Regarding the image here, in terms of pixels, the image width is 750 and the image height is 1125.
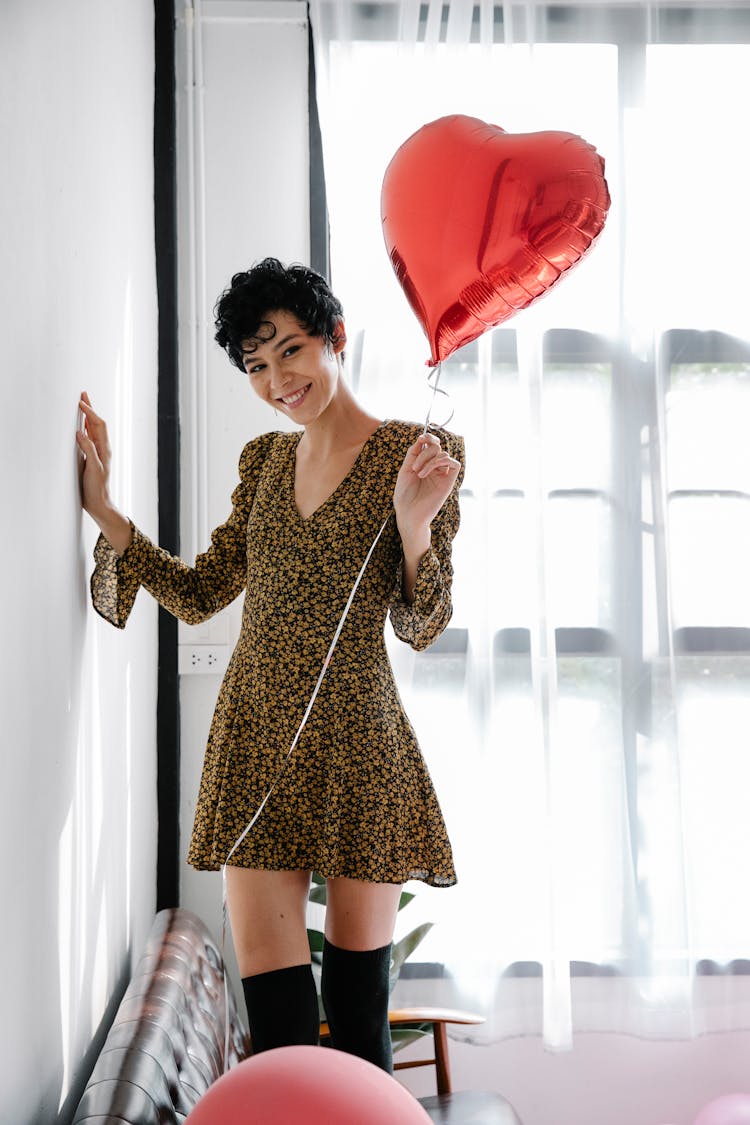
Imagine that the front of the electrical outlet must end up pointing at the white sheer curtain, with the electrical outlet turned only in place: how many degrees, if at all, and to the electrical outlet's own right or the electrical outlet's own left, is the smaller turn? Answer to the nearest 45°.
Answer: approximately 90° to the electrical outlet's own left

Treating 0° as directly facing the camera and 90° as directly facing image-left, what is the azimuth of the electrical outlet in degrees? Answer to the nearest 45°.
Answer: approximately 0°

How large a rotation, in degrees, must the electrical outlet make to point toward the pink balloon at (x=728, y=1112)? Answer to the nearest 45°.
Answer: approximately 45° to its left
